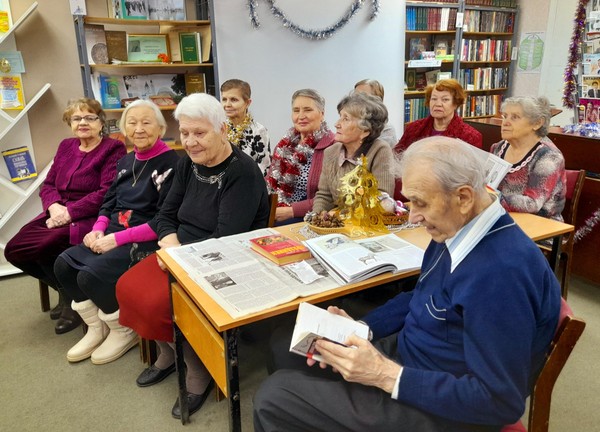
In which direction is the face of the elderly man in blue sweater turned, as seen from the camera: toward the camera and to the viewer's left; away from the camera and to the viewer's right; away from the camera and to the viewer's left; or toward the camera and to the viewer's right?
toward the camera and to the viewer's left

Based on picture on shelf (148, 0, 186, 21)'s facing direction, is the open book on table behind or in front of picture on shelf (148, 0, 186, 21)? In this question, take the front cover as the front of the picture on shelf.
in front

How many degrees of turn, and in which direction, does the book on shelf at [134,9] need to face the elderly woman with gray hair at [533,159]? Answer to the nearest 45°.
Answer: approximately 45° to its left

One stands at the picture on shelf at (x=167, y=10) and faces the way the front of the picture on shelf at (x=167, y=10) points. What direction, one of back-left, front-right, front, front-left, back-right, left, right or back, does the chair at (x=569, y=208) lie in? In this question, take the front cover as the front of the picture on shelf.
front-left

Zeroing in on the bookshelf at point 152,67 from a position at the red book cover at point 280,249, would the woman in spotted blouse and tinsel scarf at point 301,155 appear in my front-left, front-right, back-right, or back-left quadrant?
front-right

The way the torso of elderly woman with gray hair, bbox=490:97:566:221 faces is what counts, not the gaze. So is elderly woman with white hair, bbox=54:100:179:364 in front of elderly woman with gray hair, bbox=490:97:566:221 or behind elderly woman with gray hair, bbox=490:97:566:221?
in front

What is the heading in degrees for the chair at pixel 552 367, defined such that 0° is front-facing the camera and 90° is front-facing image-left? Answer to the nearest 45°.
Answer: approximately 90°

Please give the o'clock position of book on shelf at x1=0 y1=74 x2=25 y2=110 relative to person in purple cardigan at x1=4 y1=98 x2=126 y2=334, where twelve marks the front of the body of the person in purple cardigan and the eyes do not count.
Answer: The book on shelf is roughly at 4 o'clock from the person in purple cardigan.

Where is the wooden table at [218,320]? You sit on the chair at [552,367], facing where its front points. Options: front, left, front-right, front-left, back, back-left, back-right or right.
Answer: front

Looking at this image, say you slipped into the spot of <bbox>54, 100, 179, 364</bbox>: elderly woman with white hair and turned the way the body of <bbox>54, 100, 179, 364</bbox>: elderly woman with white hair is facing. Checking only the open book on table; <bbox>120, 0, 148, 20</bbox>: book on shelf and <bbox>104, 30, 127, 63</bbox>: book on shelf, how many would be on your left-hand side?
1

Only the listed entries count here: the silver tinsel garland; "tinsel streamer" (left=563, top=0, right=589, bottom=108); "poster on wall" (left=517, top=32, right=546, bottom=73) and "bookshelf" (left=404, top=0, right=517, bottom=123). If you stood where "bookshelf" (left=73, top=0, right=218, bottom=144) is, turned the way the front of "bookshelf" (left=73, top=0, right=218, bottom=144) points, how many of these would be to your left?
4

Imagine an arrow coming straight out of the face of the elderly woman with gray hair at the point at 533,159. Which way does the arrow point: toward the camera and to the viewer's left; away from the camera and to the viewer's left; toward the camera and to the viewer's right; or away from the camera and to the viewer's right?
toward the camera and to the viewer's left

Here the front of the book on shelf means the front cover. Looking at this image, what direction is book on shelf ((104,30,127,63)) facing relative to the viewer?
toward the camera

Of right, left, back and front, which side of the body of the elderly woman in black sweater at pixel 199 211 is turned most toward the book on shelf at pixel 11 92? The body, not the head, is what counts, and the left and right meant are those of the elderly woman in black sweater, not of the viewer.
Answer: right

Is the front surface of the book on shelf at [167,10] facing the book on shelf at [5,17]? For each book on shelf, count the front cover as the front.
no

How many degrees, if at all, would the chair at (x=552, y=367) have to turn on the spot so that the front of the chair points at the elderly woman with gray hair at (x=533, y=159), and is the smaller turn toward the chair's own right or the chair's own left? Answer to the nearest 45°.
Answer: approximately 90° to the chair's own right

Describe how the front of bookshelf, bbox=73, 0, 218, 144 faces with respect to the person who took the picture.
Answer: facing the viewer

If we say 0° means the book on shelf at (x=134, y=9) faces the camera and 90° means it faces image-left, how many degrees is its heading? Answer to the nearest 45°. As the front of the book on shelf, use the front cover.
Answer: approximately 0°
